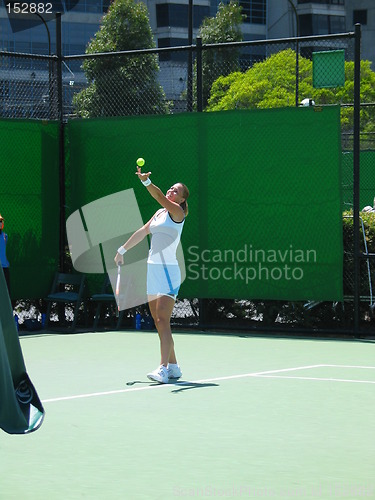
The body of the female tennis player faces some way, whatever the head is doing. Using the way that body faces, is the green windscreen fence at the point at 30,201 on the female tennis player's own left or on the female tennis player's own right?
on the female tennis player's own right

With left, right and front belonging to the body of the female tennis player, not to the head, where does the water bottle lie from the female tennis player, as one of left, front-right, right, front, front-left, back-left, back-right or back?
back-right

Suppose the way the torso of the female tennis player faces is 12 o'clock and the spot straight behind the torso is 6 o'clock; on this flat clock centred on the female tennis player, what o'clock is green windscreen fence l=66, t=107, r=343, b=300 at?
The green windscreen fence is roughly at 5 o'clock from the female tennis player.

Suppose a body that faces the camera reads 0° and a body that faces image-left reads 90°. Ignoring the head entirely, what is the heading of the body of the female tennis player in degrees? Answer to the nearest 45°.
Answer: approximately 45°

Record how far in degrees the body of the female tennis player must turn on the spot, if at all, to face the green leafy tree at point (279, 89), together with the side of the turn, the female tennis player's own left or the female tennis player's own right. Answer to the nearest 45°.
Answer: approximately 135° to the female tennis player's own right
